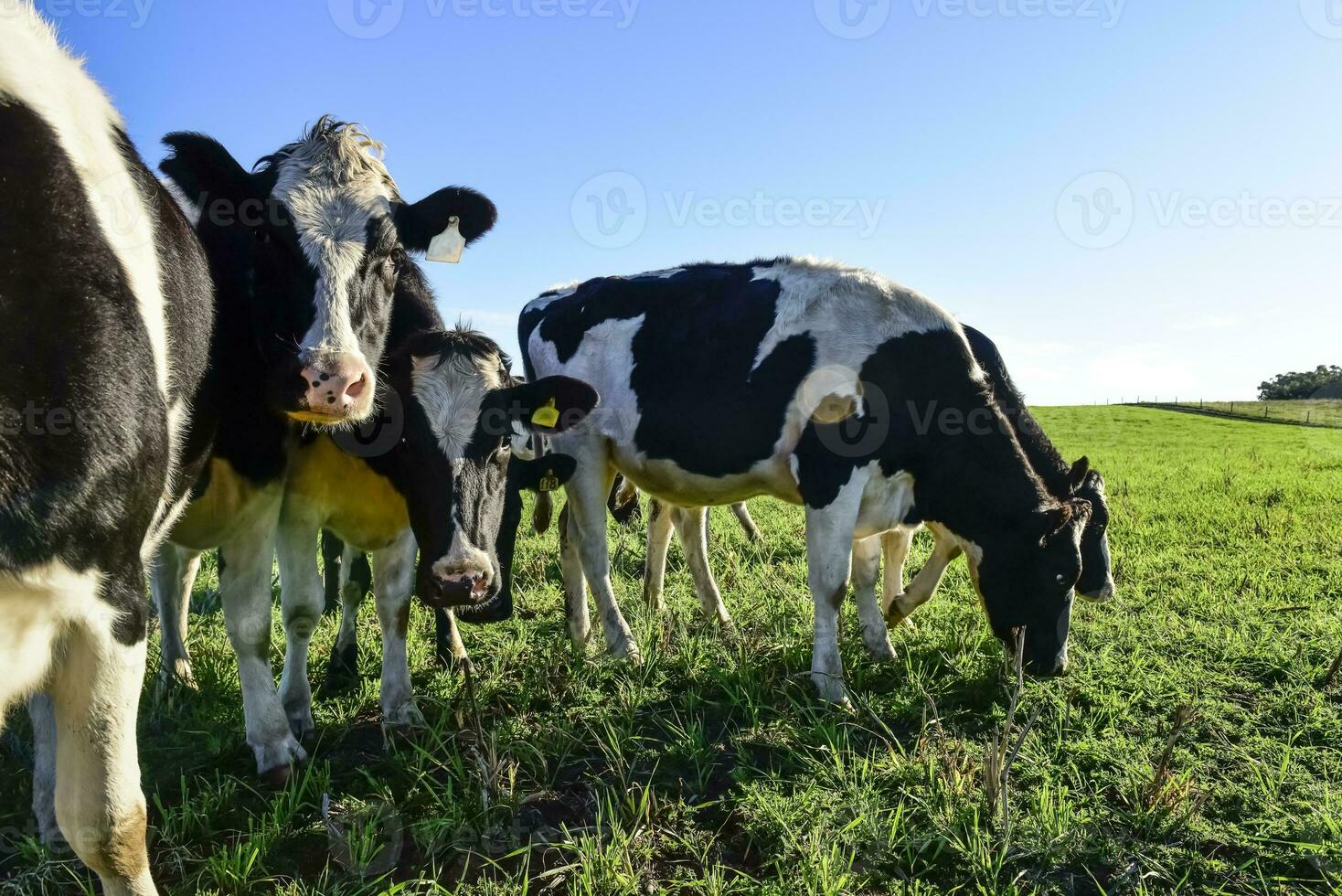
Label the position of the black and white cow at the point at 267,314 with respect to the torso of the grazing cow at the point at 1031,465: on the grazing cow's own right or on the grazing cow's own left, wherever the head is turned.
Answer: on the grazing cow's own right

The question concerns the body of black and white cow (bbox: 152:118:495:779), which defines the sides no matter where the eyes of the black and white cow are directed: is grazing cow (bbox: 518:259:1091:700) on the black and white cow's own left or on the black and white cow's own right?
on the black and white cow's own left

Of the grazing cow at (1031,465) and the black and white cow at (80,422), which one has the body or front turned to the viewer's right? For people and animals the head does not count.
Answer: the grazing cow

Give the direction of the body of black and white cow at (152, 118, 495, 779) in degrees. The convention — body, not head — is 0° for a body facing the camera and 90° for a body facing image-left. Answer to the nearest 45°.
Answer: approximately 315°

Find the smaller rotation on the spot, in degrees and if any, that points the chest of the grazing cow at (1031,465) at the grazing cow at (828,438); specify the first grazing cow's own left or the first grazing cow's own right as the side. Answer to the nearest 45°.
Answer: approximately 135° to the first grazing cow's own right

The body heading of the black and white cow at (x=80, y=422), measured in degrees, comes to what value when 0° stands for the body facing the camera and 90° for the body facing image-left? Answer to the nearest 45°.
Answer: approximately 45°

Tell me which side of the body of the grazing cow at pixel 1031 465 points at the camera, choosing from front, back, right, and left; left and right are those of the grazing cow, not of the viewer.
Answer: right
